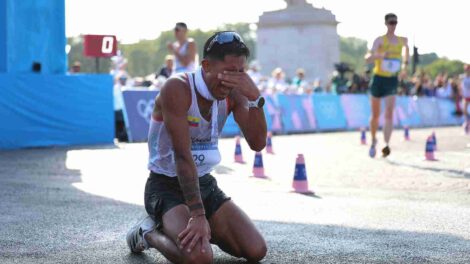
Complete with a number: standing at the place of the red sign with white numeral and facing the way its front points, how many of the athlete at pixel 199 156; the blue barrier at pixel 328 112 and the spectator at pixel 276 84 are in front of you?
1

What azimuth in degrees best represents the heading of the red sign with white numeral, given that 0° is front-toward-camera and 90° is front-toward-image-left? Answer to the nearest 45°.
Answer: approximately 0°

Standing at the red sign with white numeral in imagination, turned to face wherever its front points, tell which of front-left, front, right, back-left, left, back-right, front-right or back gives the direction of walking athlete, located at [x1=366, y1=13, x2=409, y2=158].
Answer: front-left

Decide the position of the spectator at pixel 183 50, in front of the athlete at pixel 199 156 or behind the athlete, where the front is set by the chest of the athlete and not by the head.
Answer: behind

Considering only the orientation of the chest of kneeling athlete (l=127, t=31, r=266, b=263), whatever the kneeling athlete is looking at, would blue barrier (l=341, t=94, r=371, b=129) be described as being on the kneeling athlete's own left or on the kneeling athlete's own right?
on the kneeling athlete's own left

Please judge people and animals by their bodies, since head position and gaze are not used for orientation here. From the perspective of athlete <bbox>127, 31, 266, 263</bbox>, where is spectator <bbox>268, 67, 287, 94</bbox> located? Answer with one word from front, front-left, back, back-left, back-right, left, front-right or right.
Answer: back-left

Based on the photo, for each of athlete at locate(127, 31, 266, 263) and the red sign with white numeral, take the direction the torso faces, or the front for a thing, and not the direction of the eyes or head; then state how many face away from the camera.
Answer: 0

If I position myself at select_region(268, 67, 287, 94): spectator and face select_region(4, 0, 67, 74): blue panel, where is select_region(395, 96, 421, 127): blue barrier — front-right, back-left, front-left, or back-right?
back-left

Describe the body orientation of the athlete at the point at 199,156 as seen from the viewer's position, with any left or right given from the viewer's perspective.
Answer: facing the viewer and to the right of the viewer

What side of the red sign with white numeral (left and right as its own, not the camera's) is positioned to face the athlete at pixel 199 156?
front
